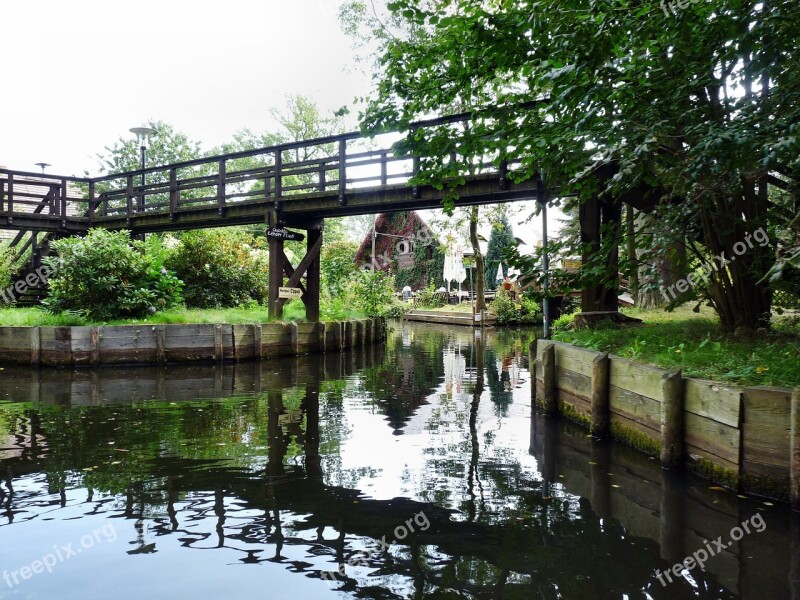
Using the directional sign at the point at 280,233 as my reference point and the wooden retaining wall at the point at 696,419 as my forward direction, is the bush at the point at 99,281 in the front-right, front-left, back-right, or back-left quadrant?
back-right

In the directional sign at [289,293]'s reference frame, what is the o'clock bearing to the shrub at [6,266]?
The shrub is roughly at 4 o'clock from the directional sign.

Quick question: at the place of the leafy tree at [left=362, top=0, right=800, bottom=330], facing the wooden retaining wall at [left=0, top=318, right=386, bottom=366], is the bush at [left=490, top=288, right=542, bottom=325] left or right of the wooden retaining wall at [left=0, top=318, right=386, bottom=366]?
right

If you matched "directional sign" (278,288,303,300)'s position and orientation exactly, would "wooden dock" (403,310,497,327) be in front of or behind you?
behind

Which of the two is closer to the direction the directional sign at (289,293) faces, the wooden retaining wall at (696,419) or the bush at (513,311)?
the wooden retaining wall

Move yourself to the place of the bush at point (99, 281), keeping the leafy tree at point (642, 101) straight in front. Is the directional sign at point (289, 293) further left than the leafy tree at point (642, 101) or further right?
left

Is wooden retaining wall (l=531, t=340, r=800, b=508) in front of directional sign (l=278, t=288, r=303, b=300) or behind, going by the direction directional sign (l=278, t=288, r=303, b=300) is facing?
in front

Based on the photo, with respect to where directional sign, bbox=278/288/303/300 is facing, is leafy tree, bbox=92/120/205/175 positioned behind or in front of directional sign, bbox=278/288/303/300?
behind

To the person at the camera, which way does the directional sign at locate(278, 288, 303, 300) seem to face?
facing the viewer

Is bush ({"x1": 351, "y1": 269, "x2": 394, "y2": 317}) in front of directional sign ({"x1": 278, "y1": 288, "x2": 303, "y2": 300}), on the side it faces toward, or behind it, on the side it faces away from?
behind

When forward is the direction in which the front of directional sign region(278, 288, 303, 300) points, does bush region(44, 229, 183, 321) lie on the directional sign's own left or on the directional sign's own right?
on the directional sign's own right

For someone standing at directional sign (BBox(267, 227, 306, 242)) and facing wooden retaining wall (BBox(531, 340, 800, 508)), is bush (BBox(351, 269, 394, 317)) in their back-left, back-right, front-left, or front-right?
back-left

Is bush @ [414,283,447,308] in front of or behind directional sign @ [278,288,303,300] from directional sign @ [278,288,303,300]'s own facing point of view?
behind
